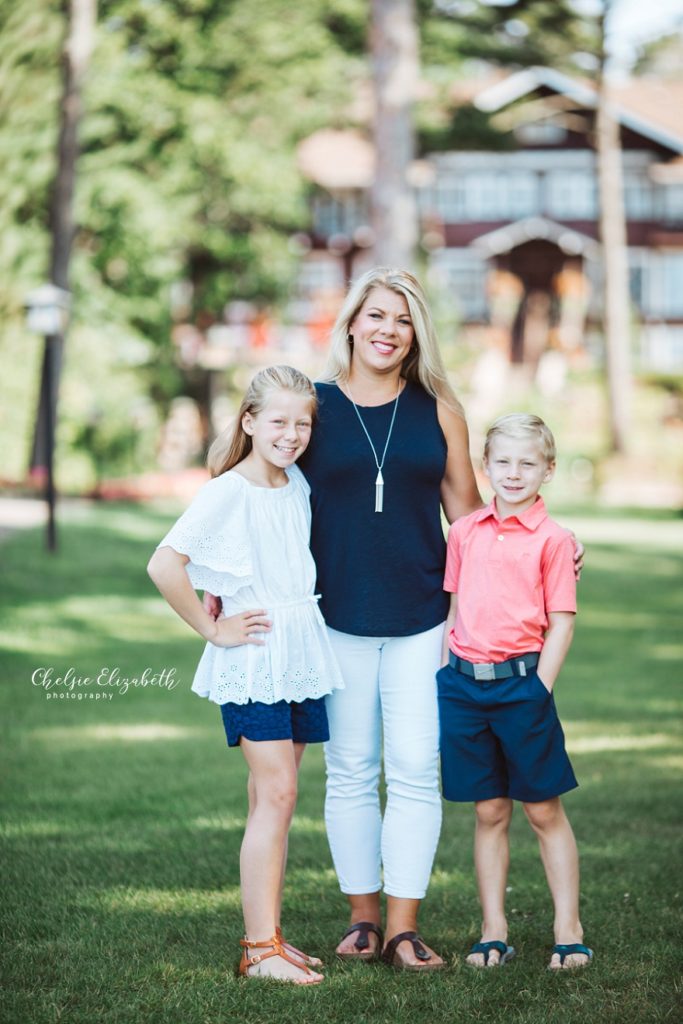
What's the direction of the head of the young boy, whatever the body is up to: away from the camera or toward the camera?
toward the camera

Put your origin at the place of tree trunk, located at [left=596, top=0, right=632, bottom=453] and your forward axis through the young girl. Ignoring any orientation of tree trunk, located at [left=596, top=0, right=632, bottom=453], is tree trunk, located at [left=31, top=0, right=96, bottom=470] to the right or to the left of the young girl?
right

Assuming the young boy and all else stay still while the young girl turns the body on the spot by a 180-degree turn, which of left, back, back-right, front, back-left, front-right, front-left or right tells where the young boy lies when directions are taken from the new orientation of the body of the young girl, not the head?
back-right

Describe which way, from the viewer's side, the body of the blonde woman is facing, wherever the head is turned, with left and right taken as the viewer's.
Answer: facing the viewer

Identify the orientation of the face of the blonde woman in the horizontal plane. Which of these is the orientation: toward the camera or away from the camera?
toward the camera

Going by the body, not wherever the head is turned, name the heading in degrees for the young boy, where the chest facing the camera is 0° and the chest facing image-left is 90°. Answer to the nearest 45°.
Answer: approximately 0°

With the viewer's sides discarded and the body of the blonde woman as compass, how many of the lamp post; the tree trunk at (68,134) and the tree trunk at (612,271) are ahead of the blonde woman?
0

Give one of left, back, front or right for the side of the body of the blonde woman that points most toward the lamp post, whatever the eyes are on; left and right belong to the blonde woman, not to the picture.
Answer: back

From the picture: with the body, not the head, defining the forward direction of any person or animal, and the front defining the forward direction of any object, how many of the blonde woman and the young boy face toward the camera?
2

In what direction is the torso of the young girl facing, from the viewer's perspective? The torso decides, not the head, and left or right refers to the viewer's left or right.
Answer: facing the viewer and to the right of the viewer

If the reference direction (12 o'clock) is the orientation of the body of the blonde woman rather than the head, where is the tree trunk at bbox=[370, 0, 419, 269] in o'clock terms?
The tree trunk is roughly at 6 o'clock from the blonde woman.

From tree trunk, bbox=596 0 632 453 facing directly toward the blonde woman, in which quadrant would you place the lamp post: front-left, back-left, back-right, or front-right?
front-right

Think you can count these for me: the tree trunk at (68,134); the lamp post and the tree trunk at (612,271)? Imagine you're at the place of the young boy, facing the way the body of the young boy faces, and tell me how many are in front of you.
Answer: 0

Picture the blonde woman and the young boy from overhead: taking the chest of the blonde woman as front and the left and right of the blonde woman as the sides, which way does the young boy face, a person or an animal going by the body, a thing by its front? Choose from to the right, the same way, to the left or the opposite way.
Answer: the same way

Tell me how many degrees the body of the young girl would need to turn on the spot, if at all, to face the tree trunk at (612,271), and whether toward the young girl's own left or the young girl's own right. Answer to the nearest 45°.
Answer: approximately 135° to the young girl's own left
